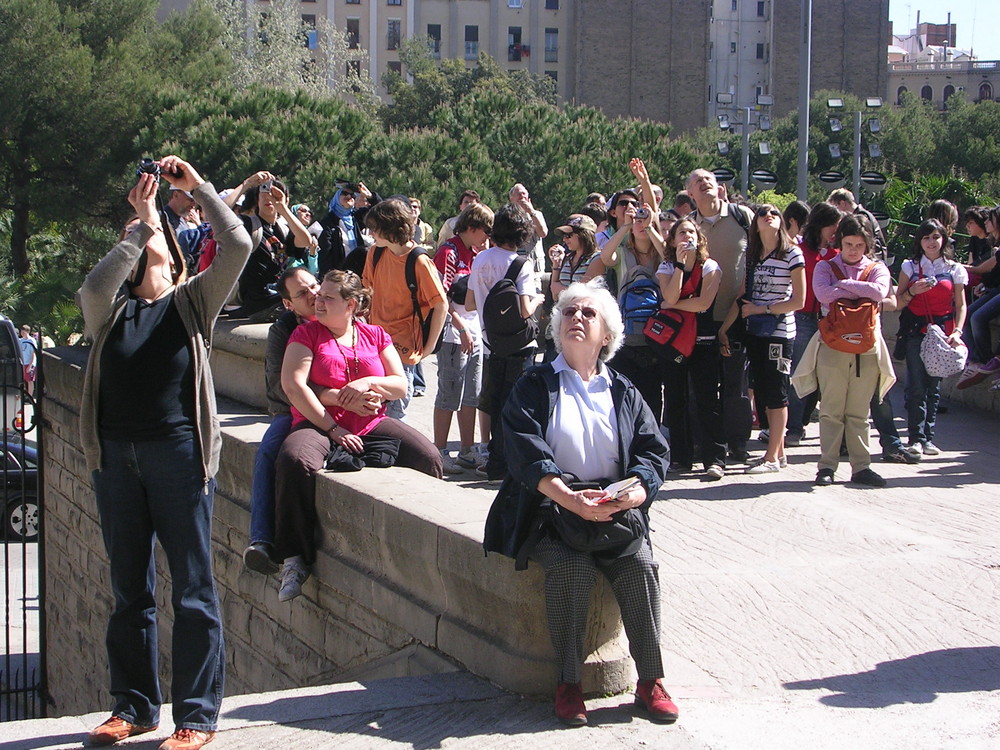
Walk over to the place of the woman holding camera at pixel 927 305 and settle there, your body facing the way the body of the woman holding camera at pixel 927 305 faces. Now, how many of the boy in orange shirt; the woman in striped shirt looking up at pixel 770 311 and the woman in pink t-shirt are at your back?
0

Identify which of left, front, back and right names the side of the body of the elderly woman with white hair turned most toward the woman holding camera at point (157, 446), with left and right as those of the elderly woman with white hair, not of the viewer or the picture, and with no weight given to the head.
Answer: right

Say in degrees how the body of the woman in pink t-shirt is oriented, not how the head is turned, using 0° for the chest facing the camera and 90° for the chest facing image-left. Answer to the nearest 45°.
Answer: approximately 0°

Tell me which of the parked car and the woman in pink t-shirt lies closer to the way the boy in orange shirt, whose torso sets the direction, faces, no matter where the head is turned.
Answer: the woman in pink t-shirt

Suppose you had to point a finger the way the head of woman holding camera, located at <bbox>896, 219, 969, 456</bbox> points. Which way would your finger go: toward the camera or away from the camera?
toward the camera

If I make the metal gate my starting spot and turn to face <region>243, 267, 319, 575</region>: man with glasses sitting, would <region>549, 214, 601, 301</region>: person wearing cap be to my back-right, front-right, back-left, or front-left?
front-left

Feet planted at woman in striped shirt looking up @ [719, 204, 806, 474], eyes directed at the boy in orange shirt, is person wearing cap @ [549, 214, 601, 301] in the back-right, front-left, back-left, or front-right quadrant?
front-right

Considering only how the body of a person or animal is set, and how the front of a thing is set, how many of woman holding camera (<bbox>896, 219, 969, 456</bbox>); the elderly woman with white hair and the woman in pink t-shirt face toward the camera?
3

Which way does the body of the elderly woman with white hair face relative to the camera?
toward the camera

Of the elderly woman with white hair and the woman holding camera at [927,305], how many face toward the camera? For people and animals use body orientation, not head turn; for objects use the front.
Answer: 2

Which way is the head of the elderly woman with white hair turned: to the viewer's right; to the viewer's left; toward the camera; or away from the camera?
toward the camera

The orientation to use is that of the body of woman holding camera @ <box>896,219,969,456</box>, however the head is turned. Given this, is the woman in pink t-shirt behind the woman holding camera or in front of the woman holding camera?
in front

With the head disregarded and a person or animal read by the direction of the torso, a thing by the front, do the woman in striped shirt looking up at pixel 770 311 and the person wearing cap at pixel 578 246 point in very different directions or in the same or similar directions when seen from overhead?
same or similar directions

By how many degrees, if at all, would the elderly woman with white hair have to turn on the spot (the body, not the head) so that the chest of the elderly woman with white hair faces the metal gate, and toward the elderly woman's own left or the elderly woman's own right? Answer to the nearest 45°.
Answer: approximately 135° to the elderly woman's own right

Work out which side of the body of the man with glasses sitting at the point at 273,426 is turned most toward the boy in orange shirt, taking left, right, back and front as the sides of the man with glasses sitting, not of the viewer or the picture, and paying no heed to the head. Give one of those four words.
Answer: left

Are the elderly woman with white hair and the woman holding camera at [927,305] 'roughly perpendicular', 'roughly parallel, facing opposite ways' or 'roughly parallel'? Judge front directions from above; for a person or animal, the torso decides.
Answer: roughly parallel

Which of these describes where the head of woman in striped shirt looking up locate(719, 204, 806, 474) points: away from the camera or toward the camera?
toward the camera

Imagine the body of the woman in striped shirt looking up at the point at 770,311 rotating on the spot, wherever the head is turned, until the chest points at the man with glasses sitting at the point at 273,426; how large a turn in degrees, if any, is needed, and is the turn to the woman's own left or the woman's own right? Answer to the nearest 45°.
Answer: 0° — they already face them
